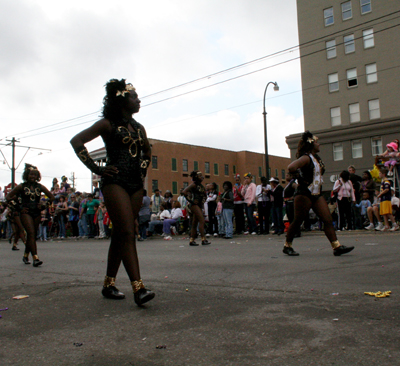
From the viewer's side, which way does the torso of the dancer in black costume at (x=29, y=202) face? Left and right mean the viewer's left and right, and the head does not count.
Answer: facing the viewer

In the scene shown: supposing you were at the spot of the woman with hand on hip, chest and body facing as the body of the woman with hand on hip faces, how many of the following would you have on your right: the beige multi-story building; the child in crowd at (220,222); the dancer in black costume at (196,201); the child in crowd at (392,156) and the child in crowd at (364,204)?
0

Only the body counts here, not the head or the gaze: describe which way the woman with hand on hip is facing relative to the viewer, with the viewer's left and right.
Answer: facing the viewer and to the right of the viewer

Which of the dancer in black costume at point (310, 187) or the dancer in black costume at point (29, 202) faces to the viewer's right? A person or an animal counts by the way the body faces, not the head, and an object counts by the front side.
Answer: the dancer in black costume at point (310, 187)

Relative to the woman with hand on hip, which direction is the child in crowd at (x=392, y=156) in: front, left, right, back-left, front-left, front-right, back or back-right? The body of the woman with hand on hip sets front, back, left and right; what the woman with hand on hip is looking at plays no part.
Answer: left

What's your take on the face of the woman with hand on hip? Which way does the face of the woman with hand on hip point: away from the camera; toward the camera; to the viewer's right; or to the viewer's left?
to the viewer's right

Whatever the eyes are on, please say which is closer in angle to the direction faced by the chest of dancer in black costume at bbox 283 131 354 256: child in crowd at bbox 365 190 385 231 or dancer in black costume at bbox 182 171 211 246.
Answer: the child in crowd

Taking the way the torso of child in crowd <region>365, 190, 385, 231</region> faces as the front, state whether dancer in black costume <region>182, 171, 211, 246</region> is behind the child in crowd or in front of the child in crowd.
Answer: in front

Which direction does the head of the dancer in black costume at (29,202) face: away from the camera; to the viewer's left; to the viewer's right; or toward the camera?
toward the camera

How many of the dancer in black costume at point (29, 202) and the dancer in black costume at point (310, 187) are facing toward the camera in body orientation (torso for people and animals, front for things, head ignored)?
1

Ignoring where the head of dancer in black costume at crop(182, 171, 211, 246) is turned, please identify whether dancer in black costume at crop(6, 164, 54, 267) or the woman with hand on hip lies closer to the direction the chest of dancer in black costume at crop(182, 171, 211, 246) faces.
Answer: the woman with hand on hip

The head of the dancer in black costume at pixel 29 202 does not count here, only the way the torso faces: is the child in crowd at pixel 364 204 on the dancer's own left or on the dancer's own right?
on the dancer's own left
